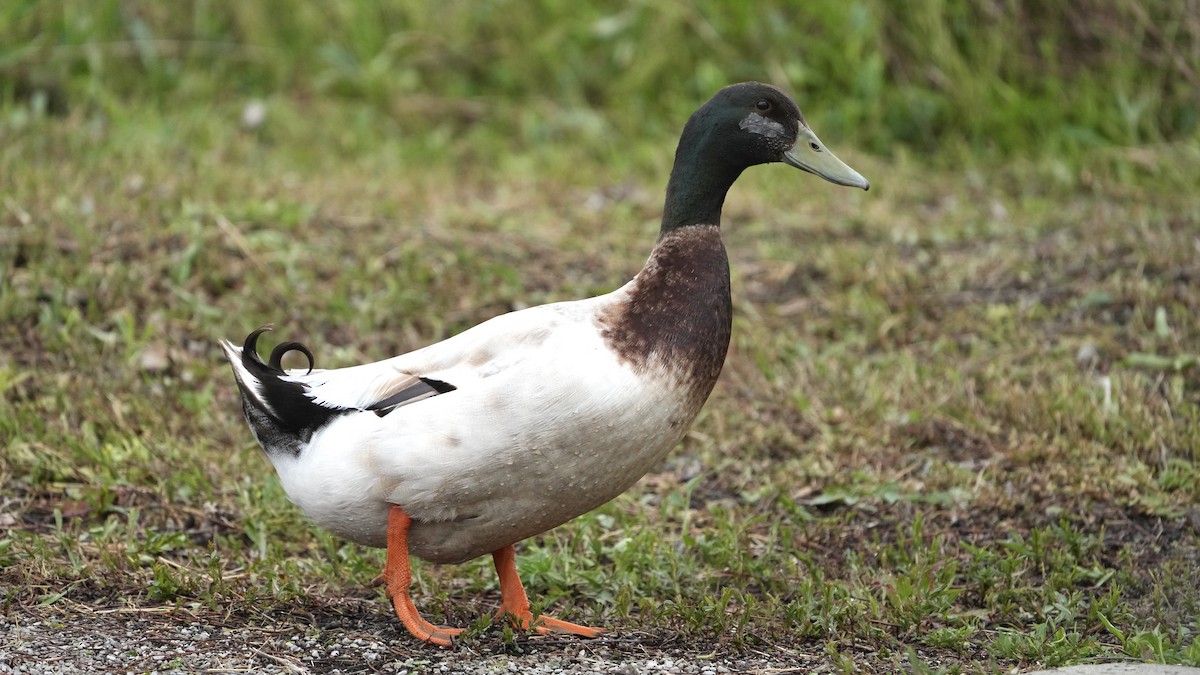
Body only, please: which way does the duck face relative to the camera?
to the viewer's right
